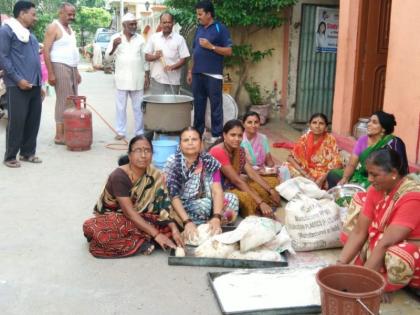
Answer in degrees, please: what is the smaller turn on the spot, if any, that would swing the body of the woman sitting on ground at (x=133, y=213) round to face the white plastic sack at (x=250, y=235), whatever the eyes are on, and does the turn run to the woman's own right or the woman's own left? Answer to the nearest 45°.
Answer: approximately 45° to the woman's own left

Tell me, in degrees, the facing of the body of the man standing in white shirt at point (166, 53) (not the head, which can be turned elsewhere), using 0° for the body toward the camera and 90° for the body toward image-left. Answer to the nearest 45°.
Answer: approximately 0°

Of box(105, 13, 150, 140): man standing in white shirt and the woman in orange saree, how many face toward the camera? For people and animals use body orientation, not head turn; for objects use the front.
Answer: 2

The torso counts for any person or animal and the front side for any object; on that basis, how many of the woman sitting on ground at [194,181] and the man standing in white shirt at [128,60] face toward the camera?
2

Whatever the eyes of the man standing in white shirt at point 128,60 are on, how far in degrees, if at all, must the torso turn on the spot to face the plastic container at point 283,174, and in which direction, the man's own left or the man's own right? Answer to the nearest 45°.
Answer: approximately 45° to the man's own left

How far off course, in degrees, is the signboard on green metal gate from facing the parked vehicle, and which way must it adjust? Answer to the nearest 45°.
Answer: approximately 90° to its right

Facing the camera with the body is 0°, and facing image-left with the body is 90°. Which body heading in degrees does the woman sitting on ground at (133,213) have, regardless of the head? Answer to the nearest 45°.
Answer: approximately 315°

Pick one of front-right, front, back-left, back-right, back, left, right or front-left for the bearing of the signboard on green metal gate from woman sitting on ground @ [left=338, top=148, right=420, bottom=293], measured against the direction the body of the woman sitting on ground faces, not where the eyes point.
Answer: back-right
